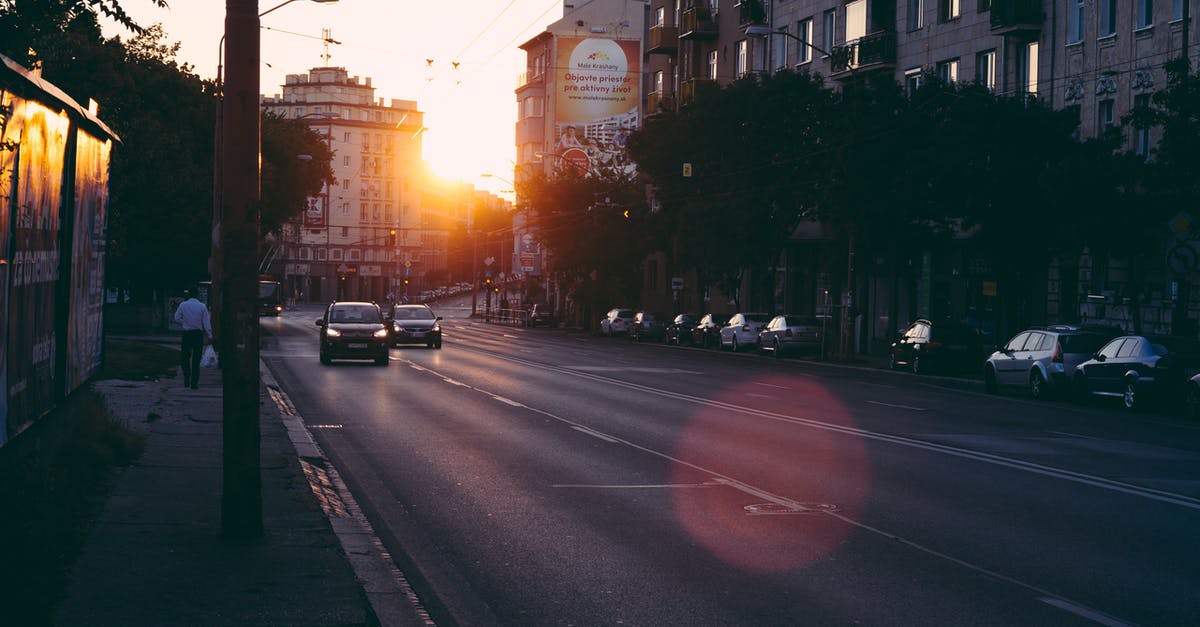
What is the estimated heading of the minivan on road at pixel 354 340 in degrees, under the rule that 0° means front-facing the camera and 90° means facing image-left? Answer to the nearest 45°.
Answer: approximately 0°

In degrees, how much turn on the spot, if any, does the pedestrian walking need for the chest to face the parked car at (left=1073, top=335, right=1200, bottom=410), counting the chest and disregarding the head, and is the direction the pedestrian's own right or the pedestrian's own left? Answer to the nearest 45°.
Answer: approximately 90° to the pedestrian's own right

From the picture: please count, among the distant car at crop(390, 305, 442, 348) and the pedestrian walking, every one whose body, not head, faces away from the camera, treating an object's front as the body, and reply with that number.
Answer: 1

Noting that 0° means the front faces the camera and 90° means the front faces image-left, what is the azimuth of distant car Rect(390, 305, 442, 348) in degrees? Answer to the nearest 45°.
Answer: approximately 0°

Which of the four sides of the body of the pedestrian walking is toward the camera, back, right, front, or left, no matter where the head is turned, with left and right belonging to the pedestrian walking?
back

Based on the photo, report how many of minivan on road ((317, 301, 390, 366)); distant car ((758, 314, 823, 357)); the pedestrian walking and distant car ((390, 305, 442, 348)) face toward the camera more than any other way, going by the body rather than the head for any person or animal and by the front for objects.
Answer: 2

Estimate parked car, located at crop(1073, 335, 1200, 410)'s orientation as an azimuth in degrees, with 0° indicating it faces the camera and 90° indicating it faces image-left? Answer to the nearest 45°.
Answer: approximately 135°
